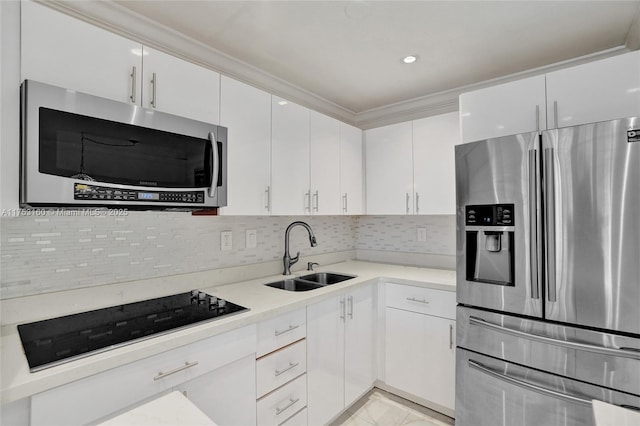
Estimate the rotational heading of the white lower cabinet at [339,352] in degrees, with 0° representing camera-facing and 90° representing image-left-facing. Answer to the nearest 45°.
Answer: approximately 315°

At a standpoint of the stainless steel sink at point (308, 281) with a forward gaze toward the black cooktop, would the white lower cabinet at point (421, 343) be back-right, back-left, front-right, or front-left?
back-left

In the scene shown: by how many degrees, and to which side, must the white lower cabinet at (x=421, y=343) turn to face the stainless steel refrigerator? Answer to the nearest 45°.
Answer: approximately 90° to its left

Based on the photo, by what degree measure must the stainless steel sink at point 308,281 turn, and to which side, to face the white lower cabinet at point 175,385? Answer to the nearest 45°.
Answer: approximately 90° to its right

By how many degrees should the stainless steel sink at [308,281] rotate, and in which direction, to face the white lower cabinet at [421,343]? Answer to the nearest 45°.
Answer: approximately 45° to its left

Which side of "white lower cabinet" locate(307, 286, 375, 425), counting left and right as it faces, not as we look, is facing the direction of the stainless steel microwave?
right

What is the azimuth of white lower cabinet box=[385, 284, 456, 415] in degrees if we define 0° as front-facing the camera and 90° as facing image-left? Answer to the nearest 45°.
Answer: approximately 45°
